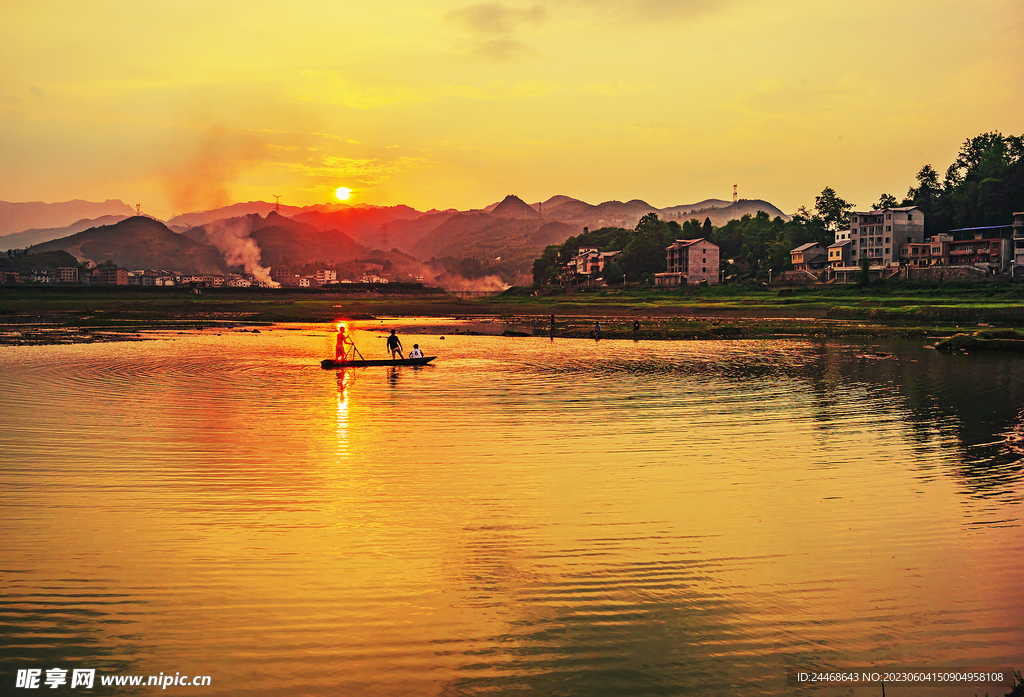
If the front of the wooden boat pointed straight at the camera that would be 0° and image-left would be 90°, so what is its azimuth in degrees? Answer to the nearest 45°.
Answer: approximately 270°
